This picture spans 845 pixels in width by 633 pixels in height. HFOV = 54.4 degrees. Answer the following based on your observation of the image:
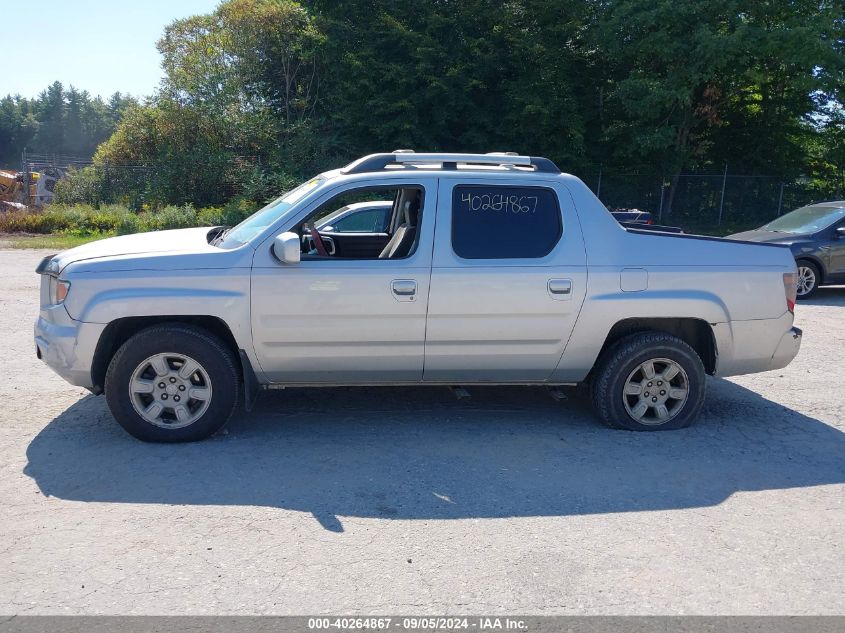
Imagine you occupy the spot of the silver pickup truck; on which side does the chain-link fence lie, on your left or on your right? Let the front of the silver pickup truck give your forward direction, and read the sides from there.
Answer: on your right

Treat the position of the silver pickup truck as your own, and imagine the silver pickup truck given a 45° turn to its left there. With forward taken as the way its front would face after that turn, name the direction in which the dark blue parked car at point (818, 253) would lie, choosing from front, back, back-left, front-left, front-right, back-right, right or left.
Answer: back

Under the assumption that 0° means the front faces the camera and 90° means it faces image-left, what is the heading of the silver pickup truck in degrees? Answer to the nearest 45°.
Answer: approximately 90°
